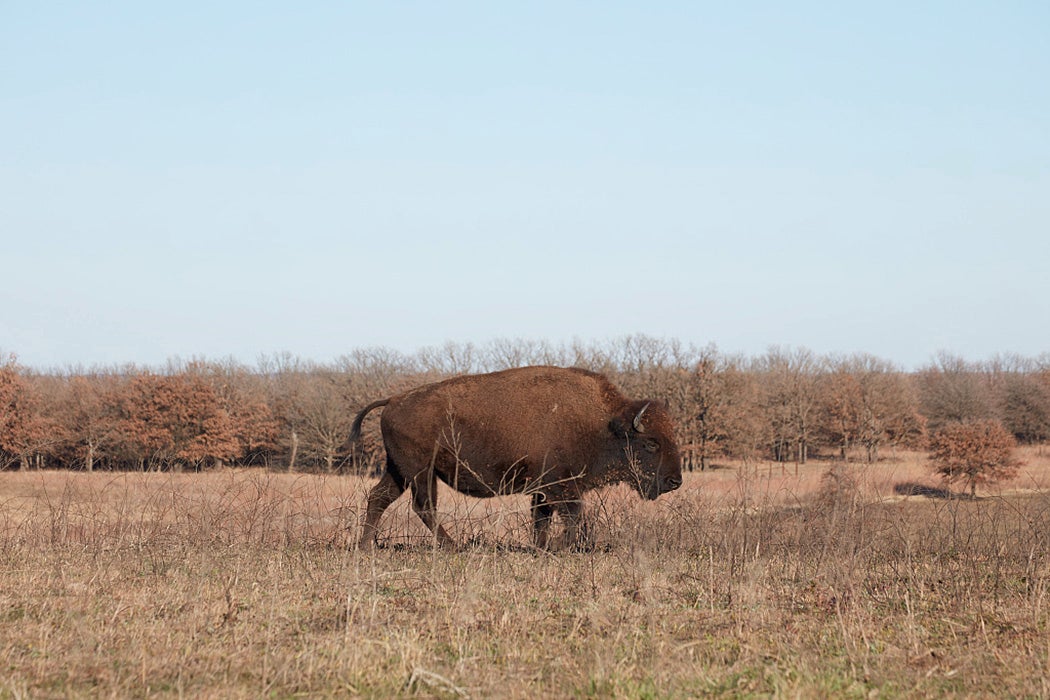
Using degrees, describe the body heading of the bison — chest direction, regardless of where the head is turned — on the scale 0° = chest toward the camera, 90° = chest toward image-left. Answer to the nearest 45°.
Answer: approximately 270°
